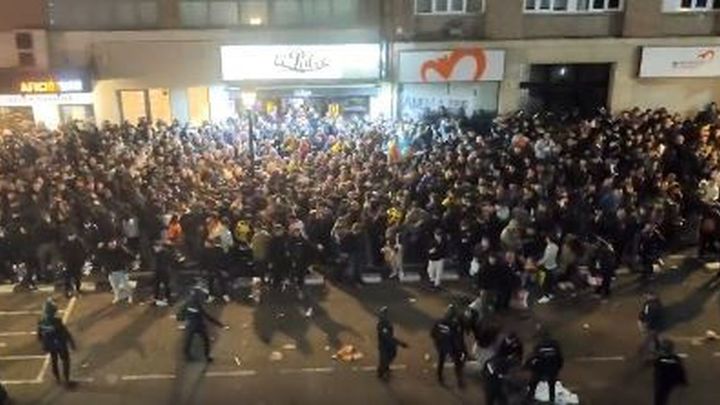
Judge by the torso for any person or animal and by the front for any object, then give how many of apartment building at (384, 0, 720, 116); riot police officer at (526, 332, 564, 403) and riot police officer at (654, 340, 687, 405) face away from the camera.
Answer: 2

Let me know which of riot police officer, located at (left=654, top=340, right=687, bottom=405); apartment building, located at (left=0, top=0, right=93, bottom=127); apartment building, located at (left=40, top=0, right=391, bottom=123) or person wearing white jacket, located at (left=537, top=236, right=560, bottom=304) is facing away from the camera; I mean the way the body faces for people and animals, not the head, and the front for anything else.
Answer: the riot police officer

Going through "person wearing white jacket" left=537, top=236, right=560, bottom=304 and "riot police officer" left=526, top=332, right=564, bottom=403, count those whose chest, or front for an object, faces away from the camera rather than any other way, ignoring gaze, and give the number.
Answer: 1

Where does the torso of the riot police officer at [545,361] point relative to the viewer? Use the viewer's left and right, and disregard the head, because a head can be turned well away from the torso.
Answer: facing away from the viewer

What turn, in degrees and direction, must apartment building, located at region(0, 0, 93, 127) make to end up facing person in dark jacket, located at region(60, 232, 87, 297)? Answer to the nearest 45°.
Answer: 0° — it already faces them

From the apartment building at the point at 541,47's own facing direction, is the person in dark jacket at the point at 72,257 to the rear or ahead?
ahead

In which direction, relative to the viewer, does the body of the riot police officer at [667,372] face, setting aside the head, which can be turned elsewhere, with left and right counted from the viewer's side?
facing away from the viewer

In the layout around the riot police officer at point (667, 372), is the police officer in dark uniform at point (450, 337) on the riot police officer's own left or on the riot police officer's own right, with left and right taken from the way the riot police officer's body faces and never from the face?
on the riot police officer's own left
